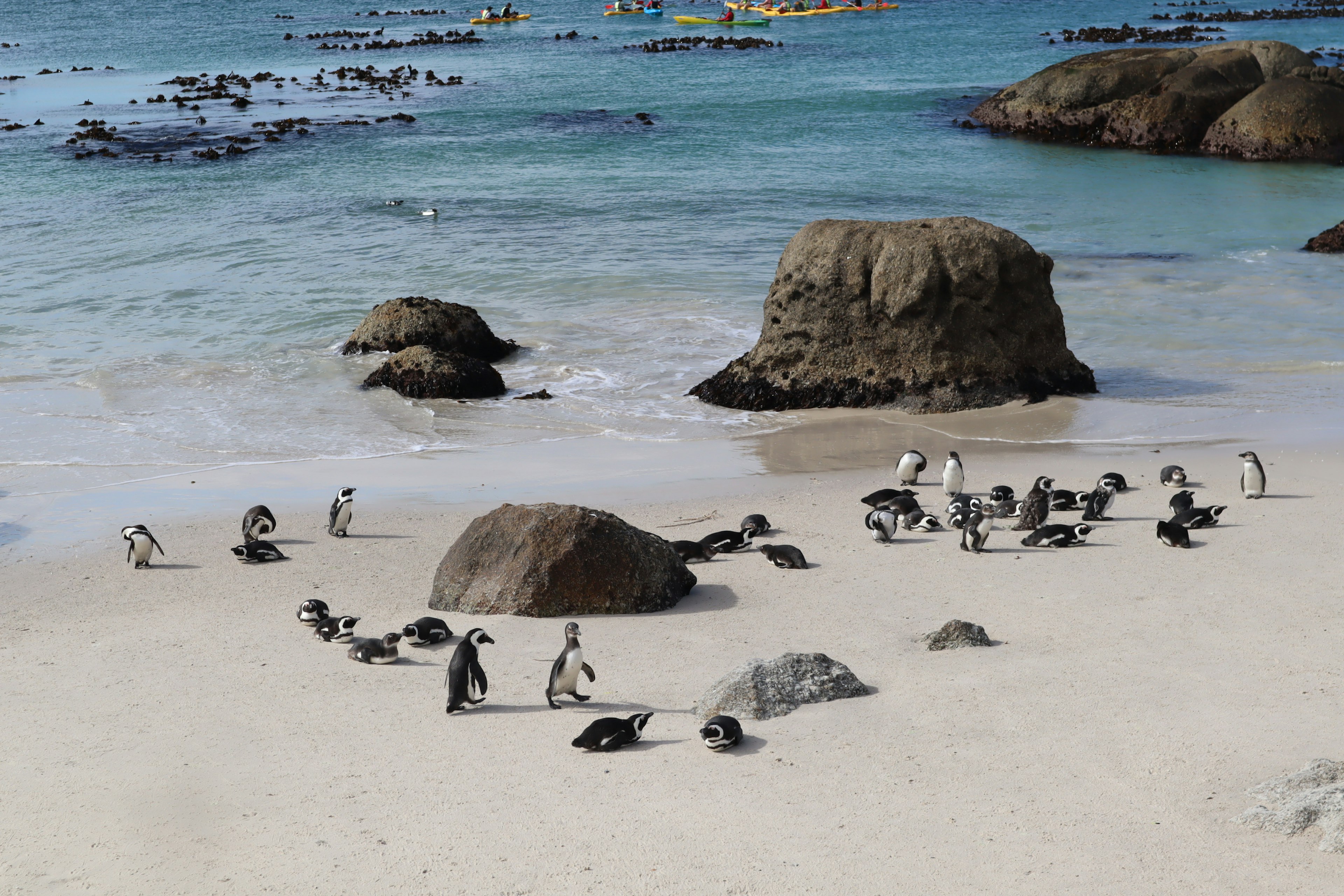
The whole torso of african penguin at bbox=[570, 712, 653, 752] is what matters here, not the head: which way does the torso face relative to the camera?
to the viewer's right

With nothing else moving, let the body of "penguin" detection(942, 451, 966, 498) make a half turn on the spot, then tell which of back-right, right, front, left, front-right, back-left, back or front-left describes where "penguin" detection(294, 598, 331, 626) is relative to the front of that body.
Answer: back-left

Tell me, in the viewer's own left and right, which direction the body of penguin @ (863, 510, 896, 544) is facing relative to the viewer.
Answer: facing the viewer and to the left of the viewer

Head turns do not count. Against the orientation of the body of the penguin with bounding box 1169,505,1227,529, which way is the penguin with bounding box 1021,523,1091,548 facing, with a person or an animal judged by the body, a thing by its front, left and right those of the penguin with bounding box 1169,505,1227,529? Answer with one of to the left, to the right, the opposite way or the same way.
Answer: the same way

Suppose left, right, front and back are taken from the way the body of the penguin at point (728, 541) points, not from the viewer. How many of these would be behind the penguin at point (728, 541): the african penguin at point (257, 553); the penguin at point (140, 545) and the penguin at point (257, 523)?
3

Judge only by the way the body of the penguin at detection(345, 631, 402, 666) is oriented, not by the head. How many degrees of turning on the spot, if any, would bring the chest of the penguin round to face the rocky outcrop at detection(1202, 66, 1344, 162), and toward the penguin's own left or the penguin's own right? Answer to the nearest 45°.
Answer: approximately 45° to the penguin's own left

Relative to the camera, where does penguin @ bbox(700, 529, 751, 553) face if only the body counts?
to the viewer's right

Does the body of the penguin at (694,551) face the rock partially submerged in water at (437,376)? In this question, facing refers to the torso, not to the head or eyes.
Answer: no

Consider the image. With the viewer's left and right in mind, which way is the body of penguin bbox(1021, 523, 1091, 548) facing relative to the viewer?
facing to the right of the viewer

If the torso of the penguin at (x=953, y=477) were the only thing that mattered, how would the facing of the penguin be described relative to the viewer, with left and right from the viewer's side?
facing the viewer

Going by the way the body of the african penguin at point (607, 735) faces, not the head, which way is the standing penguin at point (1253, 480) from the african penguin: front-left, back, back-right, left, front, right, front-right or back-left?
front-left

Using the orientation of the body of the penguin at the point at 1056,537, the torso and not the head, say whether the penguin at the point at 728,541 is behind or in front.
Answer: behind

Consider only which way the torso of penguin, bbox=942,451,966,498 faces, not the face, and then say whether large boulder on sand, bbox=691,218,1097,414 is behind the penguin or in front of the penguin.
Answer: behind

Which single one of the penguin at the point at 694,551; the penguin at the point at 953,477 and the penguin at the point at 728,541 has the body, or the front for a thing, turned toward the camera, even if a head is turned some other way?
the penguin at the point at 953,477

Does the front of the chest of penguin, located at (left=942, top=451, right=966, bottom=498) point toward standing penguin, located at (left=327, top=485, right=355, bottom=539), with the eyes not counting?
no

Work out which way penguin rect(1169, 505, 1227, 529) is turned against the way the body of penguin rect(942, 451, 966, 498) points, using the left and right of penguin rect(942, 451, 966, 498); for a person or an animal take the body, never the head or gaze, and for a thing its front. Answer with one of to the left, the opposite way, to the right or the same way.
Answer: to the left
